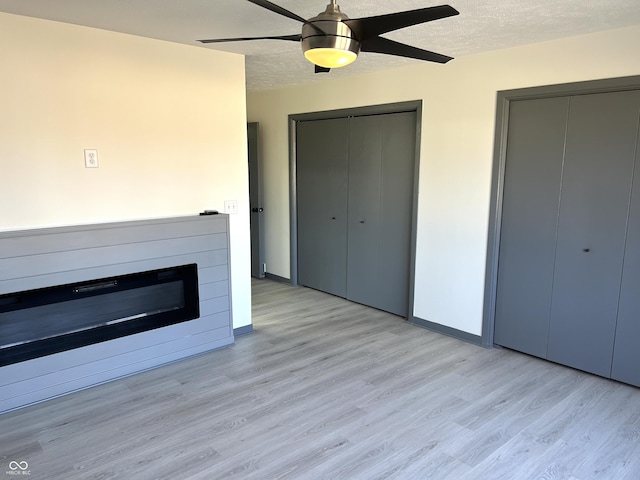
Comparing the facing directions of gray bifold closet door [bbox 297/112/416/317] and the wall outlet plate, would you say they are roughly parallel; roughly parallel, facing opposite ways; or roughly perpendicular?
roughly perpendicular

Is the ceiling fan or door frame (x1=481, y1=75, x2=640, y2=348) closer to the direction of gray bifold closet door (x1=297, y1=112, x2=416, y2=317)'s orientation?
the ceiling fan

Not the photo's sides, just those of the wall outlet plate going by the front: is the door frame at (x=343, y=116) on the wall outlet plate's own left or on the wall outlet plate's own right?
on the wall outlet plate's own left

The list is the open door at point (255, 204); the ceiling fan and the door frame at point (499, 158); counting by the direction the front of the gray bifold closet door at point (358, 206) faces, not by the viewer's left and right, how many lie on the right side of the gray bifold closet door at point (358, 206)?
1

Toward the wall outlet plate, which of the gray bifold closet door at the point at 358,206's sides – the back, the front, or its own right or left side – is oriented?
front

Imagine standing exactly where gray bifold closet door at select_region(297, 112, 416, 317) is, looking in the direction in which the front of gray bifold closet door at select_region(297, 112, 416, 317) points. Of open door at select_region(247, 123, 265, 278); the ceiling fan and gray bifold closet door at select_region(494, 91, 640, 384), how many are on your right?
1

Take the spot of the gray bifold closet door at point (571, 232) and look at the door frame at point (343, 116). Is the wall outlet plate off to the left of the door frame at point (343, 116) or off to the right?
left

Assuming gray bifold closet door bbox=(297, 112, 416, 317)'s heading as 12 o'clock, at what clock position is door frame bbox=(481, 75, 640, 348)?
The door frame is roughly at 9 o'clock from the gray bifold closet door.

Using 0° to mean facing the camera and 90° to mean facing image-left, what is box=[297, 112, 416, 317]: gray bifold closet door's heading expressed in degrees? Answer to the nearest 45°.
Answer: approximately 45°

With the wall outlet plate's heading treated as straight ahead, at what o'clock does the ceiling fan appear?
The ceiling fan is roughly at 11 o'clock from the wall outlet plate.

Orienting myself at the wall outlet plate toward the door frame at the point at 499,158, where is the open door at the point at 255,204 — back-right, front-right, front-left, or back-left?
front-left

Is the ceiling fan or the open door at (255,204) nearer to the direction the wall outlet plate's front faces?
the ceiling fan

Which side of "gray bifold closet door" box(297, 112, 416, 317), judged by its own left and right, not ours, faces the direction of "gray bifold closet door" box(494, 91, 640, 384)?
left

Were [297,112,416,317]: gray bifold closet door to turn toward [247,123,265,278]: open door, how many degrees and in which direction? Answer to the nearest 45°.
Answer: approximately 90° to its right
